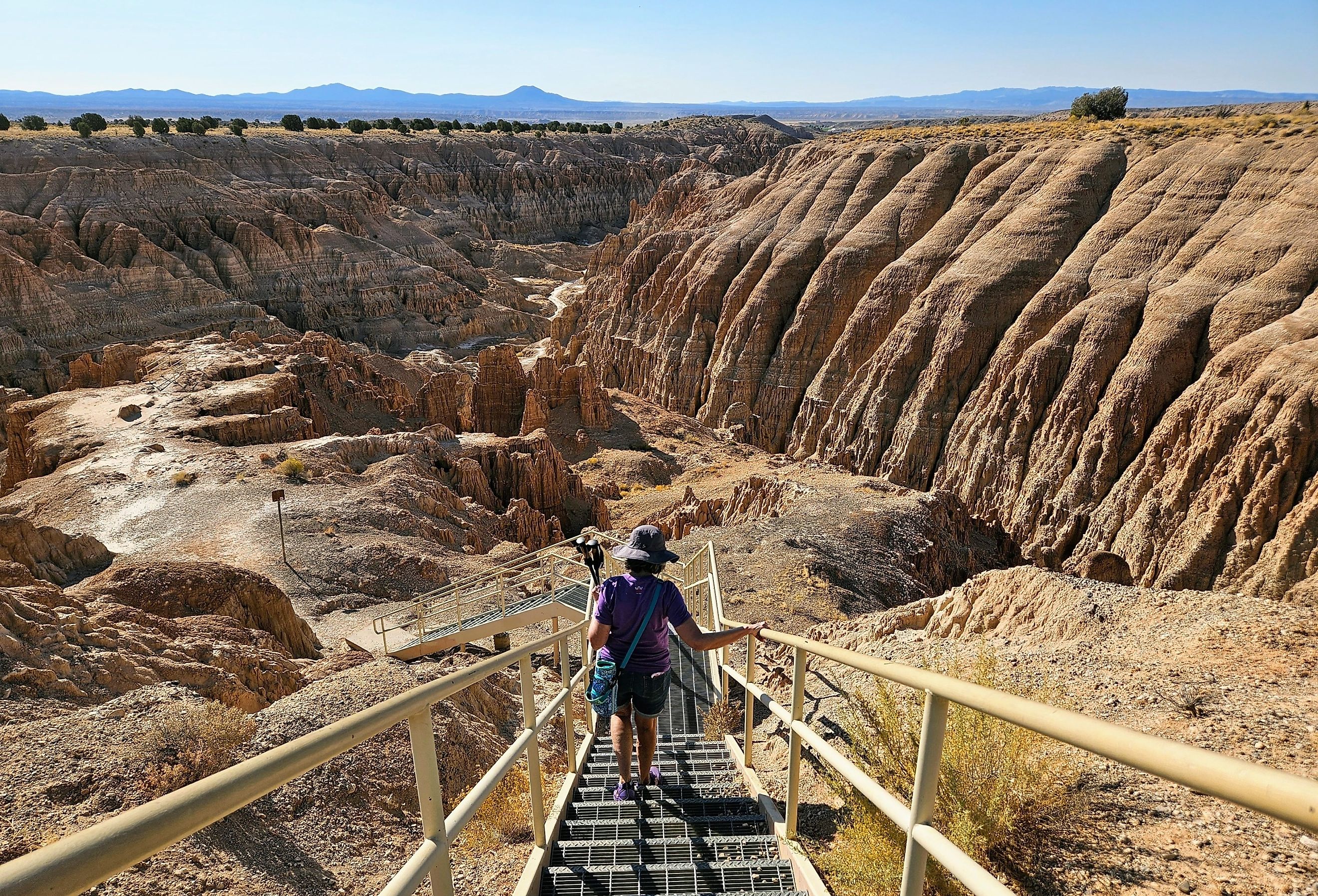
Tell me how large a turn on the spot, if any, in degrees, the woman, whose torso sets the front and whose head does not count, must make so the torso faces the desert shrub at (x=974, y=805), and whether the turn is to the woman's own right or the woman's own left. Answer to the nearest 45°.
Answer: approximately 135° to the woman's own right

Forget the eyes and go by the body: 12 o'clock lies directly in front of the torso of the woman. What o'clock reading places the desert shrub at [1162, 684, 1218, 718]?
The desert shrub is roughly at 3 o'clock from the woman.

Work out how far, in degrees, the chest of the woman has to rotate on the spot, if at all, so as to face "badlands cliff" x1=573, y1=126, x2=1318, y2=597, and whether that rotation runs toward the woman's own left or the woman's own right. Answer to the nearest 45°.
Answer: approximately 45° to the woman's own right

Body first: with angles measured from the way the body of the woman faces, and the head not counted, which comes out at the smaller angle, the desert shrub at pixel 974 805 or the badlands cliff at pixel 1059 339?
the badlands cliff

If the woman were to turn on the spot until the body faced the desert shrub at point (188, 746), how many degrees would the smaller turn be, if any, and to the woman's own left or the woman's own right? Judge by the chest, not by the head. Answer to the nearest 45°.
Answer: approximately 90° to the woman's own left

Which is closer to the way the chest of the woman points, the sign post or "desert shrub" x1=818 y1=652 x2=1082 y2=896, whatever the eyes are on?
the sign post

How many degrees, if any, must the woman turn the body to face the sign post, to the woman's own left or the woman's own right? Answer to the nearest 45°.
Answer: approximately 45° to the woman's own left

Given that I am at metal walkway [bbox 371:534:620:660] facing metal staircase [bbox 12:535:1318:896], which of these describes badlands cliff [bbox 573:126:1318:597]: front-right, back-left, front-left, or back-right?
back-left

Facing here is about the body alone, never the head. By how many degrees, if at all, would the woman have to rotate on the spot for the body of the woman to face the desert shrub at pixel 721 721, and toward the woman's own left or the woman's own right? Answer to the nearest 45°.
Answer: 0° — they already face it

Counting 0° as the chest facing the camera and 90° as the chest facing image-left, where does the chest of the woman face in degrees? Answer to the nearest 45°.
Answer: approximately 180°

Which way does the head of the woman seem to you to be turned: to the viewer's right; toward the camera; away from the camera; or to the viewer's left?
away from the camera
